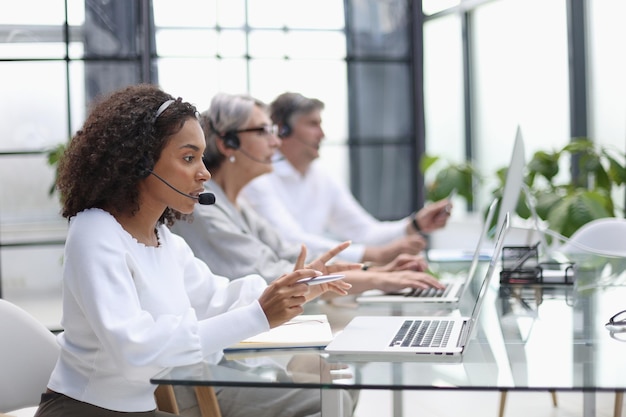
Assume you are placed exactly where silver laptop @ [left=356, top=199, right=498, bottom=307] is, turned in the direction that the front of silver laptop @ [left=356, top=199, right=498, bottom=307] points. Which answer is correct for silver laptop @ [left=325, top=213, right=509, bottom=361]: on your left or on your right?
on your left

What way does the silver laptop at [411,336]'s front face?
to the viewer's left

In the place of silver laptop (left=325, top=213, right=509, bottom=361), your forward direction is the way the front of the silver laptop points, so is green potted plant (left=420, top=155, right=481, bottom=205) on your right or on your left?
on your right

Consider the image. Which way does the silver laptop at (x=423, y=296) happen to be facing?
to the viewer's left

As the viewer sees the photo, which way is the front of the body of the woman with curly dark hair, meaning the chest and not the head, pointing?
to the viewer's right

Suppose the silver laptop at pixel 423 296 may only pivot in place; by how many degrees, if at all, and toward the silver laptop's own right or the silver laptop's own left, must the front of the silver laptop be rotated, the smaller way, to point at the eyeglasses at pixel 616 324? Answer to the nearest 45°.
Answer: approximately 135° to the silver laptop's own left

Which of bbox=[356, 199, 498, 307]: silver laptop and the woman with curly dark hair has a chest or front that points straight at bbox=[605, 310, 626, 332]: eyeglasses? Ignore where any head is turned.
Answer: the woman with curly dark hair

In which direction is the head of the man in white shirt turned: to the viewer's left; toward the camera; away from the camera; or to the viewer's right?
to the viewer's right

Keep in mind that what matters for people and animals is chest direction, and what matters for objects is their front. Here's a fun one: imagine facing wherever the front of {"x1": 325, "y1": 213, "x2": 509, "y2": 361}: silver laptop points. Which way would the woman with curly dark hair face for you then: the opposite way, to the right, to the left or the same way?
the opposite way

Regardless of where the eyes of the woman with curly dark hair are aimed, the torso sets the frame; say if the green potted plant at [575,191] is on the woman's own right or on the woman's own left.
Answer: on the woman's own left

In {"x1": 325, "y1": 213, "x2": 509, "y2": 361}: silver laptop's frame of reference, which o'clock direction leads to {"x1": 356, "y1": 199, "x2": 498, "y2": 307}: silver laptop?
{"x1": 356, "y1": 199, "x2": 498, "y2": 307}: silver laptop is roughly at 3 o'clock from {"x1": 325, "y1": 213, "x2": 509, "y2": 361}: silver laptop.

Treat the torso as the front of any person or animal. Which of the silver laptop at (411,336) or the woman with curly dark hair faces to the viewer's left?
the silver laptop

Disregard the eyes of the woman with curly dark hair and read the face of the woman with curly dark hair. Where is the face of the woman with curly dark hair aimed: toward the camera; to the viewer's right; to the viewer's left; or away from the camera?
to the viewer's right

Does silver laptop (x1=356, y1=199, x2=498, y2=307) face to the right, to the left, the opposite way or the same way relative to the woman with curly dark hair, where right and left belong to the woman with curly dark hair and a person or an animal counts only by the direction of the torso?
the opposite way

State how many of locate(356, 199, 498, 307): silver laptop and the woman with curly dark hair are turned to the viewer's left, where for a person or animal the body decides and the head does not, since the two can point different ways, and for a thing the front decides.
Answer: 1
